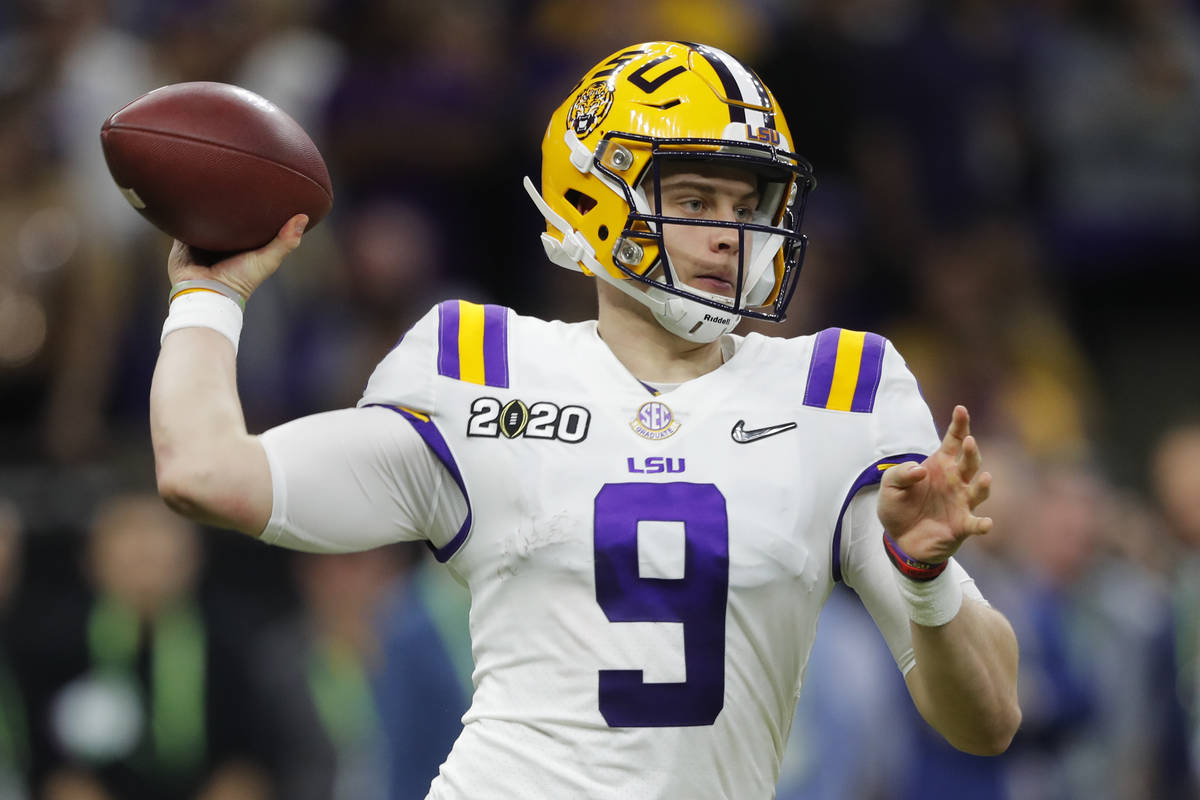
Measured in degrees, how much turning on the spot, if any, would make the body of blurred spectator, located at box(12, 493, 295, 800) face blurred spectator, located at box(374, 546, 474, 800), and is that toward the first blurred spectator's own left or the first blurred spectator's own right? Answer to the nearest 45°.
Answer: approximately 90° to the first blurred spectator's own left

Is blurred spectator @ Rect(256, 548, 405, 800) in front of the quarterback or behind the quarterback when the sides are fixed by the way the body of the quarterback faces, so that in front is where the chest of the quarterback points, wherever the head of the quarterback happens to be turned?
behind

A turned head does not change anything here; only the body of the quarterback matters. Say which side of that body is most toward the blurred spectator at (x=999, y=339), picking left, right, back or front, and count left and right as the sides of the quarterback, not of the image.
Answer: back

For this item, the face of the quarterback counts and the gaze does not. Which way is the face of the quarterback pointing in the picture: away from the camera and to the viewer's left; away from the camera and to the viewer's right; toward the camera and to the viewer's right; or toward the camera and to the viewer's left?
toward the camera and to the viewer's right

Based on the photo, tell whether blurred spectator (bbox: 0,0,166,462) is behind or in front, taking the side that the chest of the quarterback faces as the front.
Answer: behind

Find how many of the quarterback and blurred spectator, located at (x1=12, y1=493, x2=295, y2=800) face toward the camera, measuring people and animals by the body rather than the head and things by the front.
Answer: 2

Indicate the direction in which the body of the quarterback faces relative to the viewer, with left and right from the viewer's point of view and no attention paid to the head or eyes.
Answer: facing the viewer

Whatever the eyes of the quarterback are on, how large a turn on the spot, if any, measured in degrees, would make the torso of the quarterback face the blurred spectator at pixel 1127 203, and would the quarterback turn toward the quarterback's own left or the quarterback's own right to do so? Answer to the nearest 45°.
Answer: approximately 135° to the quarterback's own left

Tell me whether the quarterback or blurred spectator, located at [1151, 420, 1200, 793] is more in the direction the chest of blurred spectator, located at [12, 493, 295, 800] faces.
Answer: the quarterback

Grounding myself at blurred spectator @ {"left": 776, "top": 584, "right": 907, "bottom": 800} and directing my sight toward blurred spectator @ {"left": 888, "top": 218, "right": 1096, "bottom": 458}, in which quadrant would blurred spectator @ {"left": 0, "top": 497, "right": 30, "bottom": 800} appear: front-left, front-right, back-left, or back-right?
back-left

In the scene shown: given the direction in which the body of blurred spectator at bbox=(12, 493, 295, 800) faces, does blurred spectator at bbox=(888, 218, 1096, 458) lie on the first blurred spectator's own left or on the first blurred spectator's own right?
on the first blurred spectator's own left

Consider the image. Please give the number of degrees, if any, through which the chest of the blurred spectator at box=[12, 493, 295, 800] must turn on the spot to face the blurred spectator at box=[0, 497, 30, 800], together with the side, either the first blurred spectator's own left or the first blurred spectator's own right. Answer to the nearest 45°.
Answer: approximately 90° to the first blurred spectator's own right

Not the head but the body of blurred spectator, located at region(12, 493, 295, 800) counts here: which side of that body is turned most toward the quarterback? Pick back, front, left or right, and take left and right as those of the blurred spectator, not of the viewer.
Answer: front
